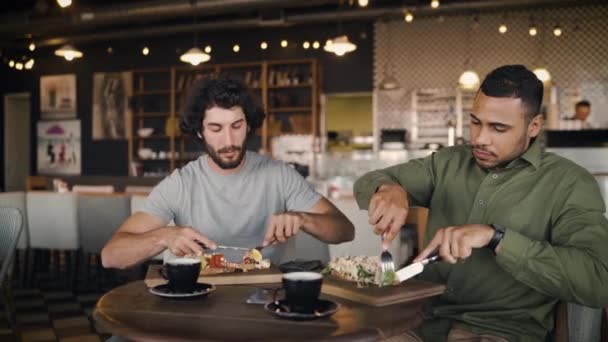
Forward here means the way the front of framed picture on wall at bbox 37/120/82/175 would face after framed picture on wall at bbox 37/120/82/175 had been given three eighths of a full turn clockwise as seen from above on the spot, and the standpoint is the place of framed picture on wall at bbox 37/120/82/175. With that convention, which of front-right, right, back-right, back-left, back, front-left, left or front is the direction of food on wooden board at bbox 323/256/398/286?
back-left

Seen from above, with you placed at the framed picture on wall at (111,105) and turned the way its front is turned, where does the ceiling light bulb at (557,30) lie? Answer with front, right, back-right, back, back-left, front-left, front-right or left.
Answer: front-left

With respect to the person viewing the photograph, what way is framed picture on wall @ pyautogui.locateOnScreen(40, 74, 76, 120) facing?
facing the viewer

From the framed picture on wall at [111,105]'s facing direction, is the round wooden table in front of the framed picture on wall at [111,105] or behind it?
in front

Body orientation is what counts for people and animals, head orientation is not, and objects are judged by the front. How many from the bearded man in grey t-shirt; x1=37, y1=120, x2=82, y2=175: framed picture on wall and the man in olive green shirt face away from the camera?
0

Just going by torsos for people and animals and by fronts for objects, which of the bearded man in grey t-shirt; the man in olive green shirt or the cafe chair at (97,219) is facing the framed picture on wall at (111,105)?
the cafe chair

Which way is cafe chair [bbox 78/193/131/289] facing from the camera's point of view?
away from the camera

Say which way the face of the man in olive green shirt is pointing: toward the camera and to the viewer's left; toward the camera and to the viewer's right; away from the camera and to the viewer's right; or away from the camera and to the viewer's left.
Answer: toward the camera and to the viewer's left

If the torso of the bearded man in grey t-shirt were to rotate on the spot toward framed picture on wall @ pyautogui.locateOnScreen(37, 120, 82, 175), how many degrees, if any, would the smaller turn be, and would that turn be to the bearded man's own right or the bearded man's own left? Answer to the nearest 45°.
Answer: approximately 180°

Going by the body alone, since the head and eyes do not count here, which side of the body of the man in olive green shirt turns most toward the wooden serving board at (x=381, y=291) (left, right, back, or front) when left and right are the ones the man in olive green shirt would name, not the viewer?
front

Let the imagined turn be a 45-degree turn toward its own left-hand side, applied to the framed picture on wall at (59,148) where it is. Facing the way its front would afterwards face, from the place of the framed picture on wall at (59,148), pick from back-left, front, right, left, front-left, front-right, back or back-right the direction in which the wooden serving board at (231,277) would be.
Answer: front-right

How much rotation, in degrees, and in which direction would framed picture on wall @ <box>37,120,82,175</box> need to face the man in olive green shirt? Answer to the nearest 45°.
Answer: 0° — it already faces them

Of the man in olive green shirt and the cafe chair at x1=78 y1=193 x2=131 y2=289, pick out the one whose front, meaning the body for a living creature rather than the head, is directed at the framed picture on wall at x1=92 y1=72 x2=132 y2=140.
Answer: the cafe chair

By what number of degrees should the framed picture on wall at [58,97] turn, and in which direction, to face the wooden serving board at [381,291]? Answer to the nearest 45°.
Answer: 0° — it already faces it
